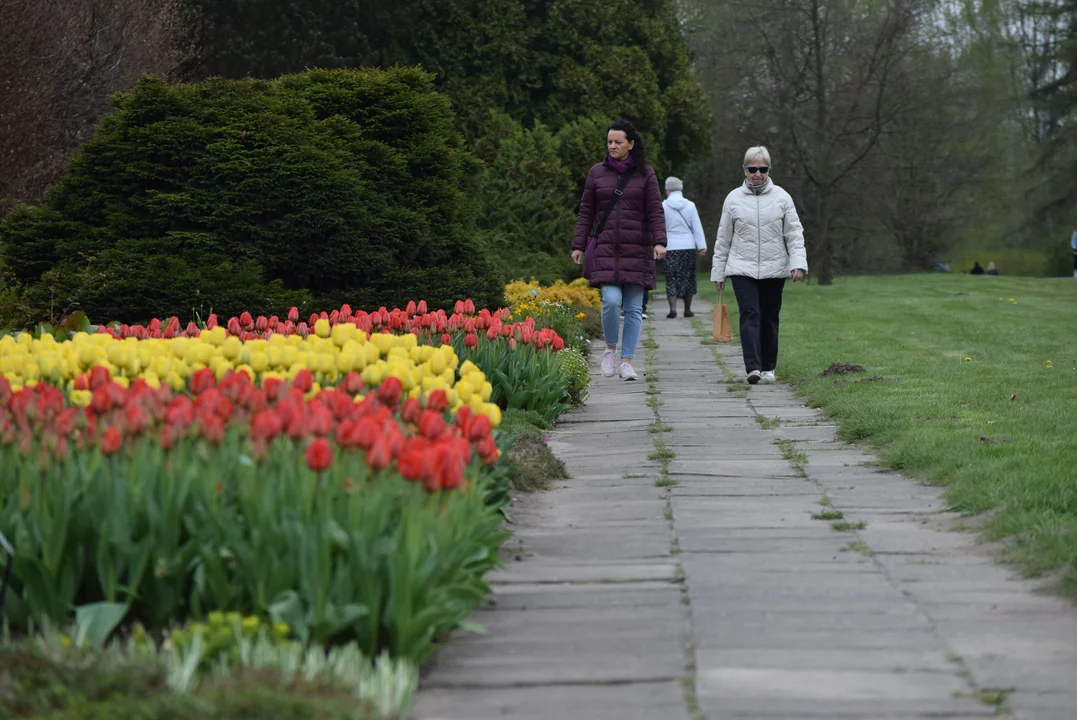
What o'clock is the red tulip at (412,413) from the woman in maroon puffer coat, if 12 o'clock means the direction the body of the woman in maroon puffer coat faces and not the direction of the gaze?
The red tulip is roughly at 12 o'clock from the woman in maroon puffer coat.

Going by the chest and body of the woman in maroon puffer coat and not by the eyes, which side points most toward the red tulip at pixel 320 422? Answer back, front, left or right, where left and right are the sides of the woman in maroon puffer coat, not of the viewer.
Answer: front

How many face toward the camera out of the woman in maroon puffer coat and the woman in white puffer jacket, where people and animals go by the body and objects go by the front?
2

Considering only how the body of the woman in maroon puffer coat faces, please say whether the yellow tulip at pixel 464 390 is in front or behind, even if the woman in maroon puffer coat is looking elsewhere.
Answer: in front

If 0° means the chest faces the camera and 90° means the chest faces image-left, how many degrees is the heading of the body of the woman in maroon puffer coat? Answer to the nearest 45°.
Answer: approximately 0°

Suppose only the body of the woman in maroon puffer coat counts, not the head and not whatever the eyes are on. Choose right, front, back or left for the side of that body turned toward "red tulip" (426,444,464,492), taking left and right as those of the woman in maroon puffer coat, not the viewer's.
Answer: front

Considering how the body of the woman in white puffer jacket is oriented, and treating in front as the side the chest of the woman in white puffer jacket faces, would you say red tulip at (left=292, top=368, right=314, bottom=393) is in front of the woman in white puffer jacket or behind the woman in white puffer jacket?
in front

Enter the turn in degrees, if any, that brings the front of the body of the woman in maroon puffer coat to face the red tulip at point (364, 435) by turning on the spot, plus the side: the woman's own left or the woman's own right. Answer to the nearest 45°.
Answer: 0° — they already face it

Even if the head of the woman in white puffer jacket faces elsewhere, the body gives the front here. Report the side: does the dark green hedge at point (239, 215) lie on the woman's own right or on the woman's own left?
on the woman's own right

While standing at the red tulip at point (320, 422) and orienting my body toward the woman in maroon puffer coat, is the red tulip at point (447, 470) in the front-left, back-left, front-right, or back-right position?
back-right

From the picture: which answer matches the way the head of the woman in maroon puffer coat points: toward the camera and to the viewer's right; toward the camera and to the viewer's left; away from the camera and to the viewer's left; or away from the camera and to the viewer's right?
toward the camera and to the viewer's left

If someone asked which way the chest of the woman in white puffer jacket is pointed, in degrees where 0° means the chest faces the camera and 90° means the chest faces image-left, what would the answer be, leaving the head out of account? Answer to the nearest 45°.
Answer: approximately 0°
